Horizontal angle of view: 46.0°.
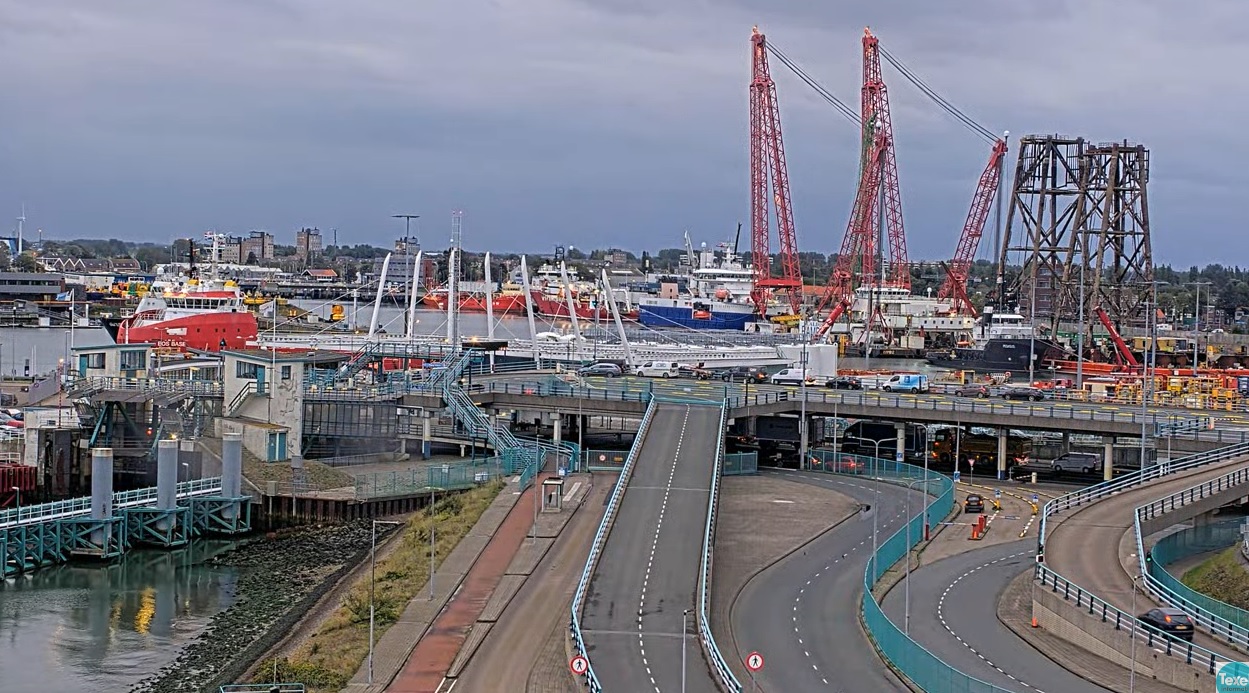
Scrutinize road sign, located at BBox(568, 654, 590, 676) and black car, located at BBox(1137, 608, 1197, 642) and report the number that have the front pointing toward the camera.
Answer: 1

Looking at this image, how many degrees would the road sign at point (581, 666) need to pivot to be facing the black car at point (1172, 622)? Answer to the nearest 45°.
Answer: approximately 90° to its left
